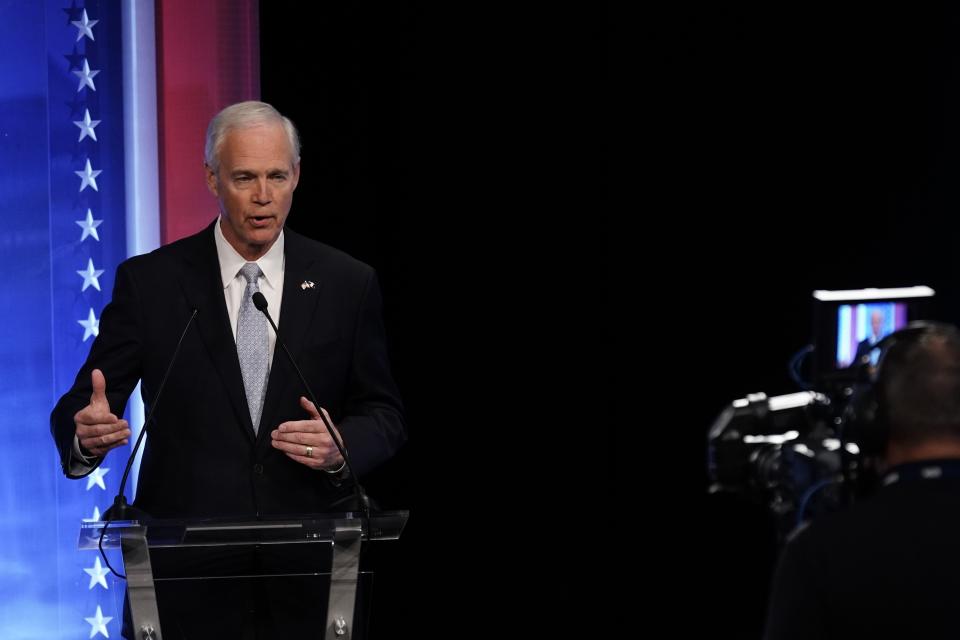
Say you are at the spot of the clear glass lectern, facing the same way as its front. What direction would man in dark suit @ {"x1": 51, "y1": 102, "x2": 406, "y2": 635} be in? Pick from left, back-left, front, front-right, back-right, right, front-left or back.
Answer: back

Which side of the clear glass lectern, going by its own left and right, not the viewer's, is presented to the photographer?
front

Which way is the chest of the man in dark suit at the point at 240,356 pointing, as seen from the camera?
toward the camera

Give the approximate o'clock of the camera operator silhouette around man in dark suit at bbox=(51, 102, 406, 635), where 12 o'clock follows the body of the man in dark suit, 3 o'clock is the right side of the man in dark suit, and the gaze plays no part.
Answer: The camera operator silhouette is roughly at 11 o'clock from the man in dark suit.

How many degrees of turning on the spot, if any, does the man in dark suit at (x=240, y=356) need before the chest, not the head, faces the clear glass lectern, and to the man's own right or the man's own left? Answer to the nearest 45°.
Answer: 0° — they already face it

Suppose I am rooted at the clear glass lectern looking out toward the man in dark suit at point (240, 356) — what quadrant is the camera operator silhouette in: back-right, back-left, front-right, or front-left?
back-right

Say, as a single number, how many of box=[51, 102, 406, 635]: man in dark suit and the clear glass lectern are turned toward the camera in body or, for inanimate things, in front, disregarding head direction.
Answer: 2

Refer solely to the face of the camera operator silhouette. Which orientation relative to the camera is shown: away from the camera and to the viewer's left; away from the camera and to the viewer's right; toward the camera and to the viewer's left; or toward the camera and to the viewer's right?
away from the camera and to the viewer's left
